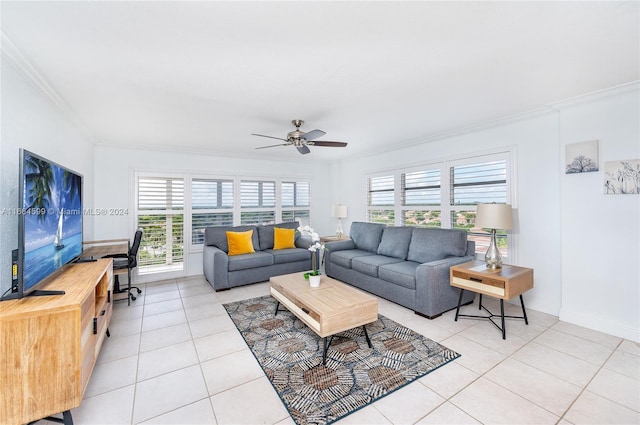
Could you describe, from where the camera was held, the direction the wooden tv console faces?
facing to the right of the viewer

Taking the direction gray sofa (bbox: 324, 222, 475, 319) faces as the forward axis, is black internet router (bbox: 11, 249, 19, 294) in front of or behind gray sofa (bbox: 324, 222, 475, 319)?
in front

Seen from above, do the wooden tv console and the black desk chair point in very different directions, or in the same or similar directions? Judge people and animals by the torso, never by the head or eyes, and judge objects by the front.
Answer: very different directions

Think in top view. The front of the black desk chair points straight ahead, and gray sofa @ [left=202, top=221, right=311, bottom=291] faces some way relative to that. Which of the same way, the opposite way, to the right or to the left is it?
to the left

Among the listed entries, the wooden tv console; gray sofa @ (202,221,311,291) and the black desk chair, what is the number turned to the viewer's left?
1

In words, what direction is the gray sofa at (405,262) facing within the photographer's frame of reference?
facing the viewer and to the left of the viewer

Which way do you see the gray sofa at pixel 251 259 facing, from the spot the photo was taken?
facing the viewer and to the right of the viewer

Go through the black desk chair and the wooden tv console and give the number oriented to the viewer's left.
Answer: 1

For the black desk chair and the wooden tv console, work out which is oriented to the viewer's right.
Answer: the wooden tv console

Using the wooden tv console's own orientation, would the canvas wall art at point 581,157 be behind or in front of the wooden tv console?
in front

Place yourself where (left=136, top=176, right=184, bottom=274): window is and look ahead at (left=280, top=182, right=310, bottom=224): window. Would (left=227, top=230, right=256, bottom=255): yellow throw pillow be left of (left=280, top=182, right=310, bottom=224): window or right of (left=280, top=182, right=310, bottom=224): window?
right

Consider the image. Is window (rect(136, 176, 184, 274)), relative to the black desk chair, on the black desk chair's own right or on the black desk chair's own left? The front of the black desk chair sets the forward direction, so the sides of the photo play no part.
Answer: on the black desk chair's own right

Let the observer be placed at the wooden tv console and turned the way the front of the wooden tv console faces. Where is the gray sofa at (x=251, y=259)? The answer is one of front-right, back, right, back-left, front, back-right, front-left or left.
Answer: front-left

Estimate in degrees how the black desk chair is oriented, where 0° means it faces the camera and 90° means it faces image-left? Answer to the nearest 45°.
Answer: approximately 90°

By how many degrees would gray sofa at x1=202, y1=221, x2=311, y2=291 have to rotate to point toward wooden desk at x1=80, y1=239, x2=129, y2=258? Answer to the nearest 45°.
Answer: approximately 135° to its right
